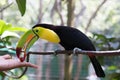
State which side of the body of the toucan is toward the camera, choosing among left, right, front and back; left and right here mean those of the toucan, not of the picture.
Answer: left
